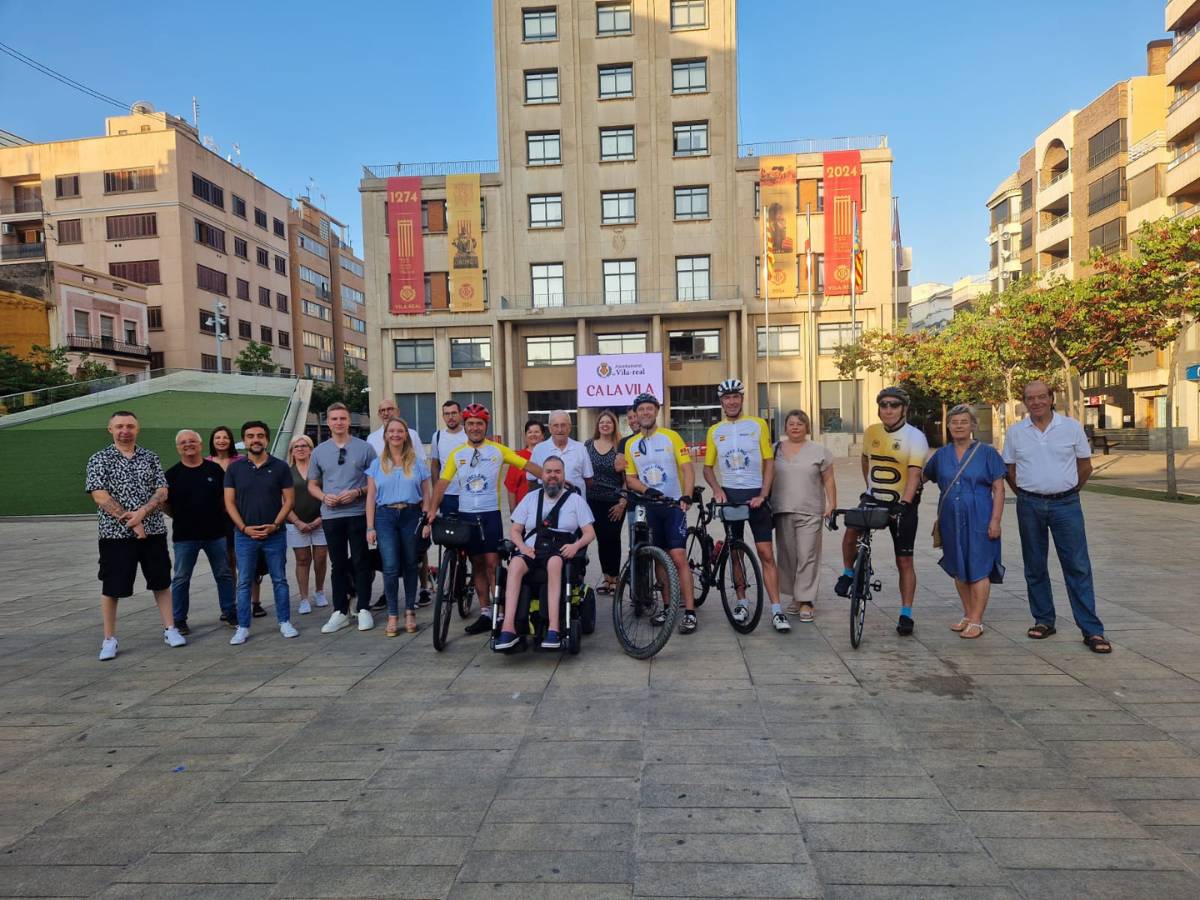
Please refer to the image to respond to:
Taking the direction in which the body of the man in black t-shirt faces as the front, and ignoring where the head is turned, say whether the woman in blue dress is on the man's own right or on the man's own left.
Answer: on the man's own left

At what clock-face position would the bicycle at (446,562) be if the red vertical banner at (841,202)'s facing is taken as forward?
The bicycle is roughly at 12 o'clock from the red vertical banner.

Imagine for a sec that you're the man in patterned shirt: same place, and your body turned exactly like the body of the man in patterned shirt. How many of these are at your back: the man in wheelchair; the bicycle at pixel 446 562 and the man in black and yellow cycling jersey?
0

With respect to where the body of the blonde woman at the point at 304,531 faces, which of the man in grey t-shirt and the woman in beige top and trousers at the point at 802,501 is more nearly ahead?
the man in grey t-shirt

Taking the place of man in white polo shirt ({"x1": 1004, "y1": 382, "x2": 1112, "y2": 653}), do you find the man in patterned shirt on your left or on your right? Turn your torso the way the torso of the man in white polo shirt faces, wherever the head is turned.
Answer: on your right

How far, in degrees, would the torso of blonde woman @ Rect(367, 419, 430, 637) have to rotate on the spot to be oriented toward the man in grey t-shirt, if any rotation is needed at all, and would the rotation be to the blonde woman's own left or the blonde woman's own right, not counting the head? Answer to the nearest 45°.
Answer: approximately 135° to the blonde woman's own right

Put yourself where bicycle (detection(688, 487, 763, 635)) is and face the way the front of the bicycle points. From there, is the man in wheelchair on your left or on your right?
on your right

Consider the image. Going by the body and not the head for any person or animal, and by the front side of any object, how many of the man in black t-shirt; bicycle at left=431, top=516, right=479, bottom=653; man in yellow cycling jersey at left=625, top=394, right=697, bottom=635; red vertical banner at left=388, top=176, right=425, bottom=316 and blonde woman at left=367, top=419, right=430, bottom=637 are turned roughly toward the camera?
5

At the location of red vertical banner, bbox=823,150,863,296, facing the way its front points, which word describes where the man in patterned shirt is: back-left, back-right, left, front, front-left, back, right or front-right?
front

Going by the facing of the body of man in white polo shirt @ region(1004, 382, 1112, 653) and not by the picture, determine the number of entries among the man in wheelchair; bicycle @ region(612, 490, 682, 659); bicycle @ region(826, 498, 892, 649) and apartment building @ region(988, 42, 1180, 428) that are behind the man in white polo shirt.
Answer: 1

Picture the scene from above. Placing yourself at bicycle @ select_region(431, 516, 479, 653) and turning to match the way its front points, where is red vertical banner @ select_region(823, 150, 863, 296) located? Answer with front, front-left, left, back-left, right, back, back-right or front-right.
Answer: back-left

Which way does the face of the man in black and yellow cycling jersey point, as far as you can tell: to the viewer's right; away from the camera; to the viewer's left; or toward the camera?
toward the camera

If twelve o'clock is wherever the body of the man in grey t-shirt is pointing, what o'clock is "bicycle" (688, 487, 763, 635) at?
The bicycle is roughly at 10 o'clock from the man in grey t-shirt.

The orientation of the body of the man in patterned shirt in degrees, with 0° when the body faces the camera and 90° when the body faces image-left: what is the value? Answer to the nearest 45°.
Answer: approximately 0°

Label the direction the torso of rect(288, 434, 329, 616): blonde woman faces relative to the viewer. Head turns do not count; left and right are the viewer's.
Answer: facing the viewer

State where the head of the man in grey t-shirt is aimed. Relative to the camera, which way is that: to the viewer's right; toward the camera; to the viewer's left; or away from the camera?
toward the camera

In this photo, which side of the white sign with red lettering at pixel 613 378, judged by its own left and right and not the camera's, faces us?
front

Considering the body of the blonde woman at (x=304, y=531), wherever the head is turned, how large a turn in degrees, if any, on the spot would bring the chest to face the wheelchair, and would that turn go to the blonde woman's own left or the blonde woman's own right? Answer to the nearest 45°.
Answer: approximately 45° to the blonde woman's own left

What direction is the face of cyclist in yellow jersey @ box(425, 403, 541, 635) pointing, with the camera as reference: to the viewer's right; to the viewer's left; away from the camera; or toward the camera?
toward the camera

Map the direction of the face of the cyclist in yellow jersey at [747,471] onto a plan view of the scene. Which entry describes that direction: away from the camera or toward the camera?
toward the camera
